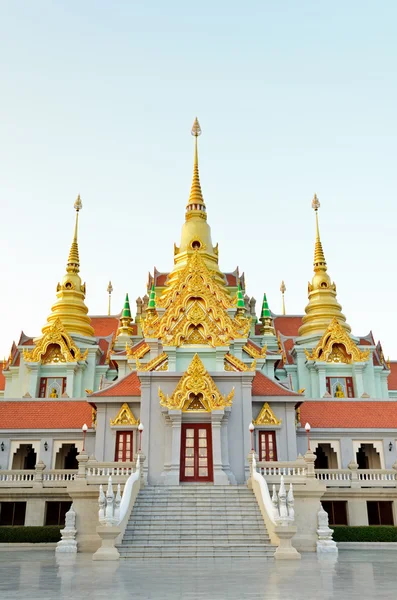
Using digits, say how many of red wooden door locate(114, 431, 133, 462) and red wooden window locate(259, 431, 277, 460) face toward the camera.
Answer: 2

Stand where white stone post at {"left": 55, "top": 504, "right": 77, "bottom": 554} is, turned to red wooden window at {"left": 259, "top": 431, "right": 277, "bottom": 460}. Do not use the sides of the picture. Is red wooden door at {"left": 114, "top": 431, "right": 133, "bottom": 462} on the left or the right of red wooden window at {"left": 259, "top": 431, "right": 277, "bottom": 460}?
left

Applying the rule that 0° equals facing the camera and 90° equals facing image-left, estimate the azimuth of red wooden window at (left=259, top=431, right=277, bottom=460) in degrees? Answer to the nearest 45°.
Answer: approximately 0°

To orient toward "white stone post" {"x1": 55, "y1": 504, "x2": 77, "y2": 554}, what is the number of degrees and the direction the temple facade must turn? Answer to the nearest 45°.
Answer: approximately 45° to its right

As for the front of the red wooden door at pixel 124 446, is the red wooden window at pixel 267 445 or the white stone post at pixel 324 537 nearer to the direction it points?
the white stone post

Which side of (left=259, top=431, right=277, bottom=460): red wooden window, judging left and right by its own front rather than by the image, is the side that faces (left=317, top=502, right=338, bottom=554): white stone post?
front

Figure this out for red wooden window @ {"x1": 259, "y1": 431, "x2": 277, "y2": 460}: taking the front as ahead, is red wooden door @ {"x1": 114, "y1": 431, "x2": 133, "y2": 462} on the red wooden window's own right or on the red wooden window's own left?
on the red wooden window's own right

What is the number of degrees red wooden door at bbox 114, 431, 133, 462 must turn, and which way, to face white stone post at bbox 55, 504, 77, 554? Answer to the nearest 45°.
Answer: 0° — it already faces it

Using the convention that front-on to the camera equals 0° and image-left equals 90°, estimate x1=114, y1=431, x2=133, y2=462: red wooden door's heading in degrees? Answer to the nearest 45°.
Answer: approximately 0°

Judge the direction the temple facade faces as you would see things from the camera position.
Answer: facing the viewer

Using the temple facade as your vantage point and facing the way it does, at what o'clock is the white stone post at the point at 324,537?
The white stone post is roughly at 11 o'clock from the temple facade.

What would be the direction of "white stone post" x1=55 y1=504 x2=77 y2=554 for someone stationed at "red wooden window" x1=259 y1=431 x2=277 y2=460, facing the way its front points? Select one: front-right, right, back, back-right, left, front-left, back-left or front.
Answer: front-right

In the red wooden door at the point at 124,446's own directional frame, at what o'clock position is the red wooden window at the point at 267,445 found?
the red wooden window at the point at 267,445 is roughly at 9 o'clock from the red wooden door at the point at 124,446.
